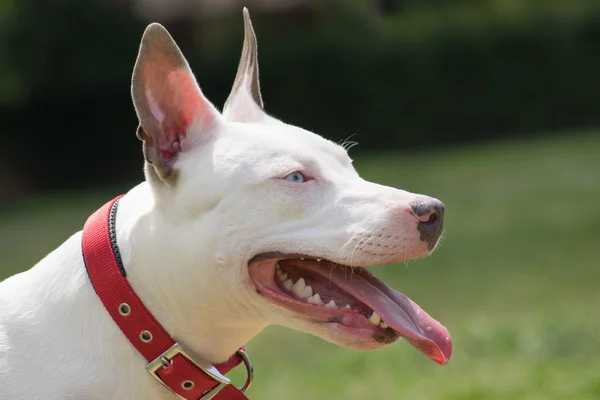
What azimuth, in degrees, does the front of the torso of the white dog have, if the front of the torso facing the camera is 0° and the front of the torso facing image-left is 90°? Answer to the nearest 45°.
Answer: approximately 270°
